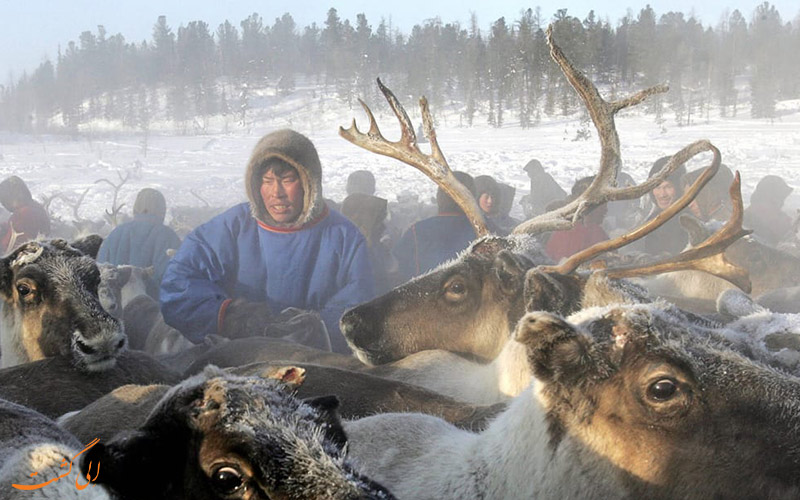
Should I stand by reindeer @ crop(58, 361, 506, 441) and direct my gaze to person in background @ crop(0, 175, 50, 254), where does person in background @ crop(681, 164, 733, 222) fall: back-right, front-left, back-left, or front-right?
front-right

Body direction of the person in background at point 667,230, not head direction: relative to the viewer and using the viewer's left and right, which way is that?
facing the viewer

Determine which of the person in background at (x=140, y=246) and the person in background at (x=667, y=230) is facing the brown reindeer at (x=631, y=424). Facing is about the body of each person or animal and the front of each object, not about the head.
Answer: the person in background at (x=667, y=230)

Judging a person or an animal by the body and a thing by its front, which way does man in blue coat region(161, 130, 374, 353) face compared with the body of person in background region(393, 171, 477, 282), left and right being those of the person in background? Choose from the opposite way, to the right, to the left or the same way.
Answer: the opposite way

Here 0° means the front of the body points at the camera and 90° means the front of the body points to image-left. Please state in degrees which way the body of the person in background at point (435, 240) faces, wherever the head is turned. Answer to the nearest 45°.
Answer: approximately 180°

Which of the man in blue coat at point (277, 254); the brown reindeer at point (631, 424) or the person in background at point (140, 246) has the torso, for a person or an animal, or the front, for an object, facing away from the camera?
the person in background

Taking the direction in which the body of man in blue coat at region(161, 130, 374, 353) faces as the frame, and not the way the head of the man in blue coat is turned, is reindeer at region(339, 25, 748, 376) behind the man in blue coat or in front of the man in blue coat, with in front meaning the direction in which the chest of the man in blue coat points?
in front

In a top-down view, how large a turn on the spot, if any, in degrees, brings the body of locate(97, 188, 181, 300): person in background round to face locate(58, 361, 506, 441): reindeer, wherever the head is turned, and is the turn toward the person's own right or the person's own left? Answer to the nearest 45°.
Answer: approximately 180°
